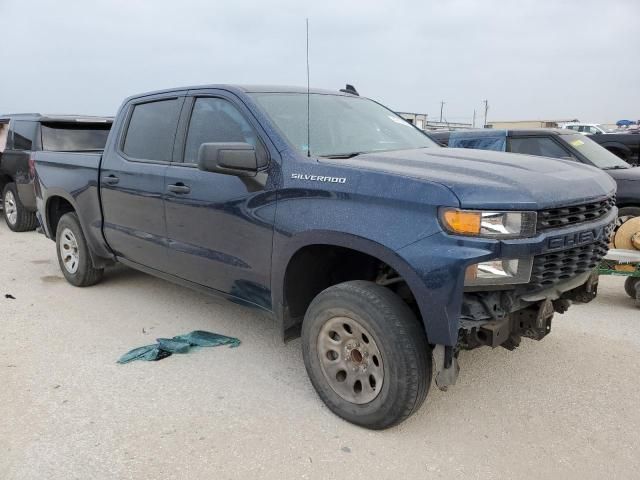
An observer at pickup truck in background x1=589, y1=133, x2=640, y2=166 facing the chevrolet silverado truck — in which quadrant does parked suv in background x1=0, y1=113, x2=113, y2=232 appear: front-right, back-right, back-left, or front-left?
front-right

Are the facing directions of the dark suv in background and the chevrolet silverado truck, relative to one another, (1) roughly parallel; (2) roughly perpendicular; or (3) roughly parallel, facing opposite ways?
roughly parallel

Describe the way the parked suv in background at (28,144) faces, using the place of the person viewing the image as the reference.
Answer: facing away from the viewer and to the left of the viewer

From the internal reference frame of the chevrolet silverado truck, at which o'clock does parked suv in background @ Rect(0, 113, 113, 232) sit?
The parked suv in background is roughly at 6 o'clock from the chevrolet silverado truck.

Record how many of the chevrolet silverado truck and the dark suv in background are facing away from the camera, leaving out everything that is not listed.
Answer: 0

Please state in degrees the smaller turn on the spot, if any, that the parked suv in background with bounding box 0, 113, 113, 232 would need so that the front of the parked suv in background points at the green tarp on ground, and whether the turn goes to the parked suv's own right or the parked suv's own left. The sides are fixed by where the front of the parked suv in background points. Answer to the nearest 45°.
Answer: approximately 135° to the parked suv's own left

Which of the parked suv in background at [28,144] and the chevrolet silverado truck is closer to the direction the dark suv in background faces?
the chevrolet silverado truck

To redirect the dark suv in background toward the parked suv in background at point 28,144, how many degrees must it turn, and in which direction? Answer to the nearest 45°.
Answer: approximately 135° to its right

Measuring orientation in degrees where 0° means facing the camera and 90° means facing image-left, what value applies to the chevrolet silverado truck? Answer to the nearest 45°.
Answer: approximately 315°

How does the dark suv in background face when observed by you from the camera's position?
facing the viewer and to the right of the viewer
